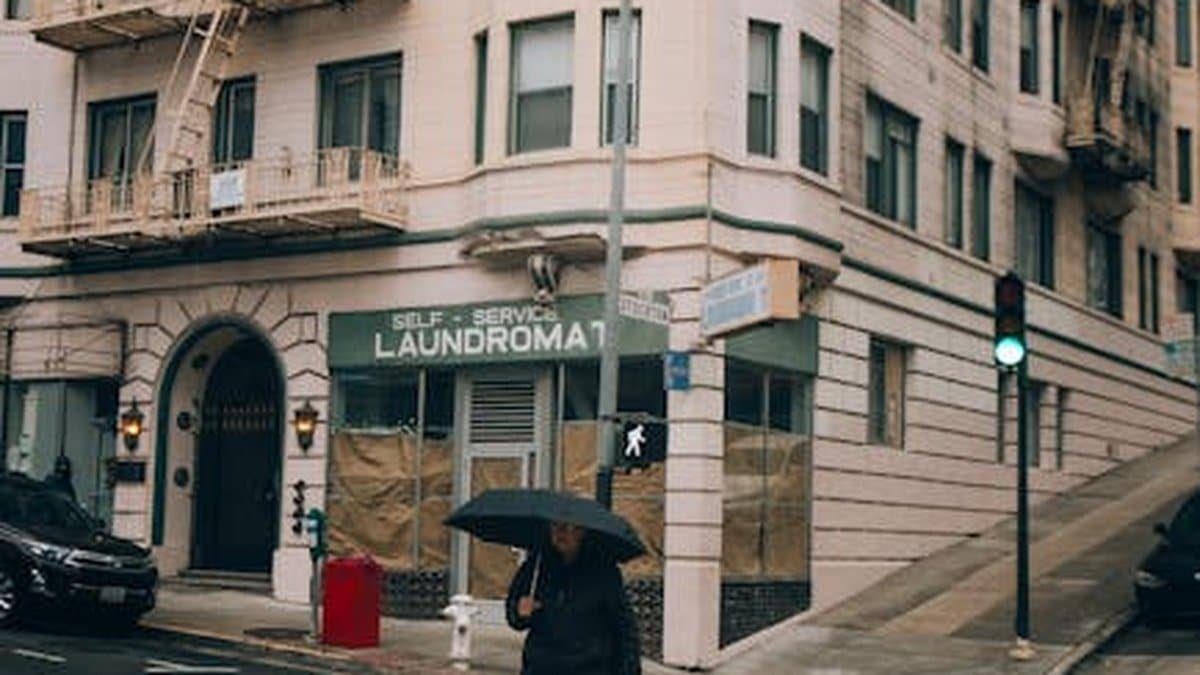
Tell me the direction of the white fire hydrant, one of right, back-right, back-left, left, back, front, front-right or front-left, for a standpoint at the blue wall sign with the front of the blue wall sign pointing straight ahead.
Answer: front-right

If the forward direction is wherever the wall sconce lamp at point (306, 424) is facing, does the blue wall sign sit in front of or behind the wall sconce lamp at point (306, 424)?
in front

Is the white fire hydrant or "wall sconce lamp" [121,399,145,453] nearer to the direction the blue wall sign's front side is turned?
the white fire hydrant

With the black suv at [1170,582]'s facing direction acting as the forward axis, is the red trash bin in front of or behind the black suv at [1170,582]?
in front

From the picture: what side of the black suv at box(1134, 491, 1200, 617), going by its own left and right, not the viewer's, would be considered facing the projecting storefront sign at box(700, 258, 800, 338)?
front

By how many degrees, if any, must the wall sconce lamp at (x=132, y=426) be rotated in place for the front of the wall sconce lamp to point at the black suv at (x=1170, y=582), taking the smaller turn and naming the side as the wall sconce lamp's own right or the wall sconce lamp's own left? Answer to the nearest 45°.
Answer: approximately 45° to the wall sconce lamp's own left

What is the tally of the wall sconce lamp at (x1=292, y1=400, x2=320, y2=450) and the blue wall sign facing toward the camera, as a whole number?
2

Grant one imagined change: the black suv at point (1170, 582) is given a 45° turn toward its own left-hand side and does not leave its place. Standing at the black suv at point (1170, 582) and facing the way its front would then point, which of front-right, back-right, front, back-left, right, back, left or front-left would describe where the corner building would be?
right

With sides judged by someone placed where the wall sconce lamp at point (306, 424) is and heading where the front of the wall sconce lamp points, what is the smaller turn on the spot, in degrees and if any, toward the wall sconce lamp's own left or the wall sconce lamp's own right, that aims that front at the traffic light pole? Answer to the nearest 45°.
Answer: approximately 45° to the wall sconce lamp's own left

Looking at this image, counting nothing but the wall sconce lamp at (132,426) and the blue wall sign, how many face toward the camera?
2

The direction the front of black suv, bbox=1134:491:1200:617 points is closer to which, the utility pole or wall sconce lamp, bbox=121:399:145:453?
the utility pole
